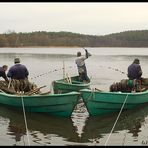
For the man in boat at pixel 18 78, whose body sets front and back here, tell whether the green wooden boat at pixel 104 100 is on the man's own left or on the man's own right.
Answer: on the man's own right

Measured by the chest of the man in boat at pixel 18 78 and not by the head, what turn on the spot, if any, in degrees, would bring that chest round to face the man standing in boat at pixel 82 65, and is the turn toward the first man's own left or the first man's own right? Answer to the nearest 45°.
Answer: approximately 45° to the first man's own right

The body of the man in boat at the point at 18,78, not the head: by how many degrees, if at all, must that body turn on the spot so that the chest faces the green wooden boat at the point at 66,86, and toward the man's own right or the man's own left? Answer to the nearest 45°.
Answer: approximately 45° to the man's own right
